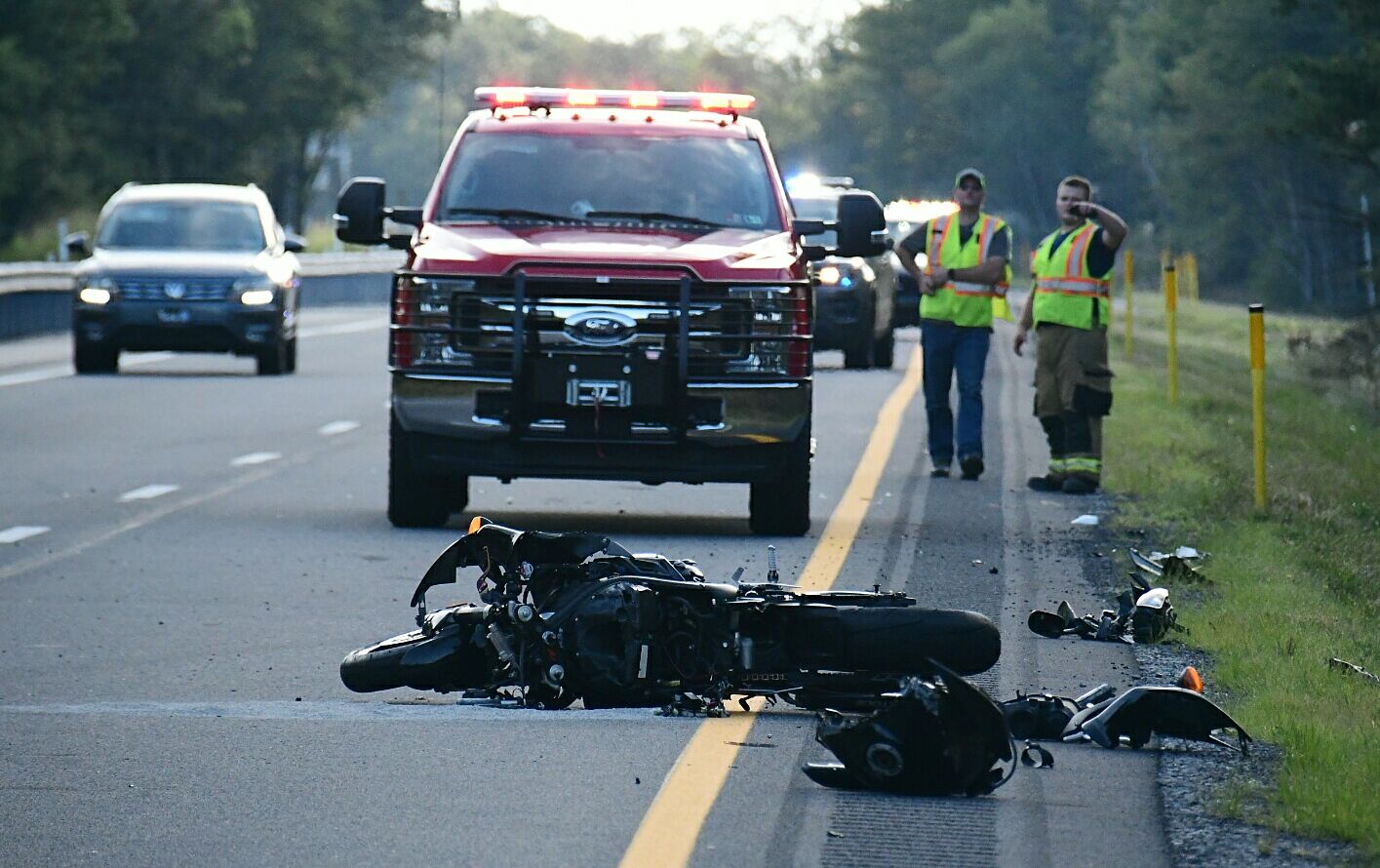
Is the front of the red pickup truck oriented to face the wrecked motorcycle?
yes

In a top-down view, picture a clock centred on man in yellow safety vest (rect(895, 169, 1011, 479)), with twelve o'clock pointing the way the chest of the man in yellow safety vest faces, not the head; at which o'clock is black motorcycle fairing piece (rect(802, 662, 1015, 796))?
The black motorcycle fairing piece is roughly at 12 o'clock from the man in yellow safety vest.

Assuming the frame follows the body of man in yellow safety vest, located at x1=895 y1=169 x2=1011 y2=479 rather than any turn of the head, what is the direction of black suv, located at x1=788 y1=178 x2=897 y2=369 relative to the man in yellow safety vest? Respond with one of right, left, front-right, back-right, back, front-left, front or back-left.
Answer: back

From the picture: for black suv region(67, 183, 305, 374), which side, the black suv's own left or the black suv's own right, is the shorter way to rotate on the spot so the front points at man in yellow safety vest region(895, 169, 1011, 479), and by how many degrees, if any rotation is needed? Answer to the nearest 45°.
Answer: approximately 45° to the black suv's own left

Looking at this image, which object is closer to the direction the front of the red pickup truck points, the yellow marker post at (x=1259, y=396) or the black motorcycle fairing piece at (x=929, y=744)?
the black motorcycle fairing piece

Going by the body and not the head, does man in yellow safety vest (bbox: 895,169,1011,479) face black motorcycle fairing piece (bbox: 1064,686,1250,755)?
yes

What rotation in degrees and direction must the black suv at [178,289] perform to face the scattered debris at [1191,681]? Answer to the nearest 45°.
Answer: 0° — it already faces it
